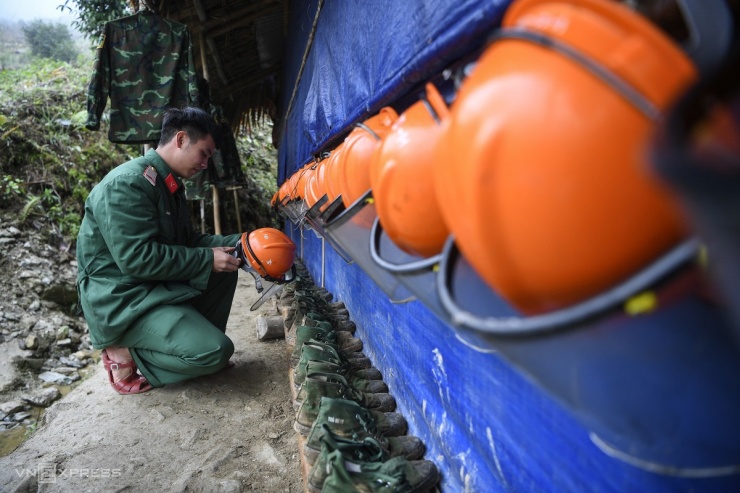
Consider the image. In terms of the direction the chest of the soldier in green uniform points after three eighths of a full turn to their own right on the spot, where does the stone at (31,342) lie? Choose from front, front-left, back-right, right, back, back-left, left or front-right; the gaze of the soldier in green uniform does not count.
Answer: right

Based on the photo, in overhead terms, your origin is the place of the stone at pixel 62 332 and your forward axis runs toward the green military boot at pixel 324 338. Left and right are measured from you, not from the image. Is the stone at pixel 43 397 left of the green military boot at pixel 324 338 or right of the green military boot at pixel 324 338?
right
